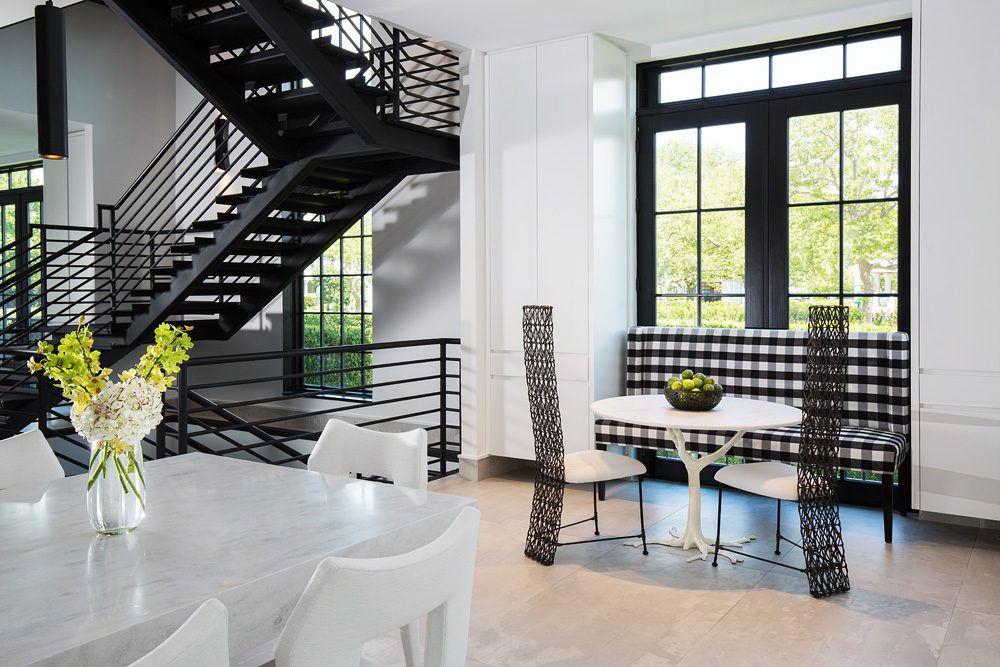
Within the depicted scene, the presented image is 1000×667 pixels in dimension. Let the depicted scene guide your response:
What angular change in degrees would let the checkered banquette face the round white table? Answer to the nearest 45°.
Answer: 0° — it already faces it

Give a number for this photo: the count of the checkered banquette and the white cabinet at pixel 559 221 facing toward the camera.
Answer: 2

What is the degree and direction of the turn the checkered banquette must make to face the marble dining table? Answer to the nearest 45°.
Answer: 0° — it already faces it

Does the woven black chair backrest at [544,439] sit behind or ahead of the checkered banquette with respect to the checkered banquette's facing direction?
ahead

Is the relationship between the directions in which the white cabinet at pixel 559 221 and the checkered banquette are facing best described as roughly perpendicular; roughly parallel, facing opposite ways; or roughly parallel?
roughly parallel

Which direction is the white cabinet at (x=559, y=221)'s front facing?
toward the camera

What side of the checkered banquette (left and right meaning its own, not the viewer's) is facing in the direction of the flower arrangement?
front

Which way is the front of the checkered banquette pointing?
toward the camera

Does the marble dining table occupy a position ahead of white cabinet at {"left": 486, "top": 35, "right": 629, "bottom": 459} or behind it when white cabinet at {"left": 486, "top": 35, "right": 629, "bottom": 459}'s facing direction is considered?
ahead

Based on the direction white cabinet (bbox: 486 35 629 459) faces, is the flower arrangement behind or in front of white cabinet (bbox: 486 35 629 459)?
in front

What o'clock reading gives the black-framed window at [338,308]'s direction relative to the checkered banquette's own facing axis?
The black-framed window is roughly at 4 o'clock from the checkered banquette.
